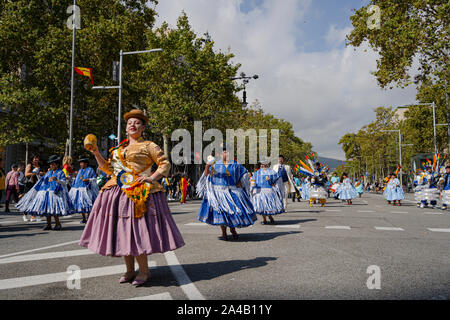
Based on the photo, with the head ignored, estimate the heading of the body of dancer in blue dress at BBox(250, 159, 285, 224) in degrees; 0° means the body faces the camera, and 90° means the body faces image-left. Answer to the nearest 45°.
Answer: approximately 0°

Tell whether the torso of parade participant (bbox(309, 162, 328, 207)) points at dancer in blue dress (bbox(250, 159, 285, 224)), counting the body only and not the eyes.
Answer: yes

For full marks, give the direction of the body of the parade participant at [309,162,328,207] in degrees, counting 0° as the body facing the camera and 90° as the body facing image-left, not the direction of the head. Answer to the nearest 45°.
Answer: approximately 0°

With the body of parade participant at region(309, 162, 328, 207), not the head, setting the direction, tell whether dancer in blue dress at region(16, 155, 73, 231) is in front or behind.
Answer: in front

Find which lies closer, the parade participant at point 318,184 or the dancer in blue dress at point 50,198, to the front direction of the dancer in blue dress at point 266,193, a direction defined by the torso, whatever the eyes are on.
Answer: the dancer in blue dress

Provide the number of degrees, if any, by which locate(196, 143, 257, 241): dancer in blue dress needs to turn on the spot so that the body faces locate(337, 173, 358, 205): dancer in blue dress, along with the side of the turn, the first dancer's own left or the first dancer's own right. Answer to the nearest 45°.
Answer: approximately 135° to the first dancer's own left

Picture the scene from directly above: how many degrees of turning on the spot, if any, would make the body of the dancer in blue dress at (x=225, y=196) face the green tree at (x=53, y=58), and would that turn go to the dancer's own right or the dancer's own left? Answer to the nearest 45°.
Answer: approximately 135° to the dancer's own right

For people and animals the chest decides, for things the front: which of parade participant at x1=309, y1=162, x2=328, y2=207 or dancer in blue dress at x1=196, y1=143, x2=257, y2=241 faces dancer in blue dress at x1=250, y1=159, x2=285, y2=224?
the parade participant

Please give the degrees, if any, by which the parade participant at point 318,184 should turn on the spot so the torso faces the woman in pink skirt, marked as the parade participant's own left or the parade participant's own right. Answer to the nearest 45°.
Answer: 0° — they already face them

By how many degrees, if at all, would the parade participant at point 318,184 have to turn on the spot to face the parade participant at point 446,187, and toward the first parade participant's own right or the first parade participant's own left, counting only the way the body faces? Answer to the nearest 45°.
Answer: approximately 90° to the first parade participant's own left
